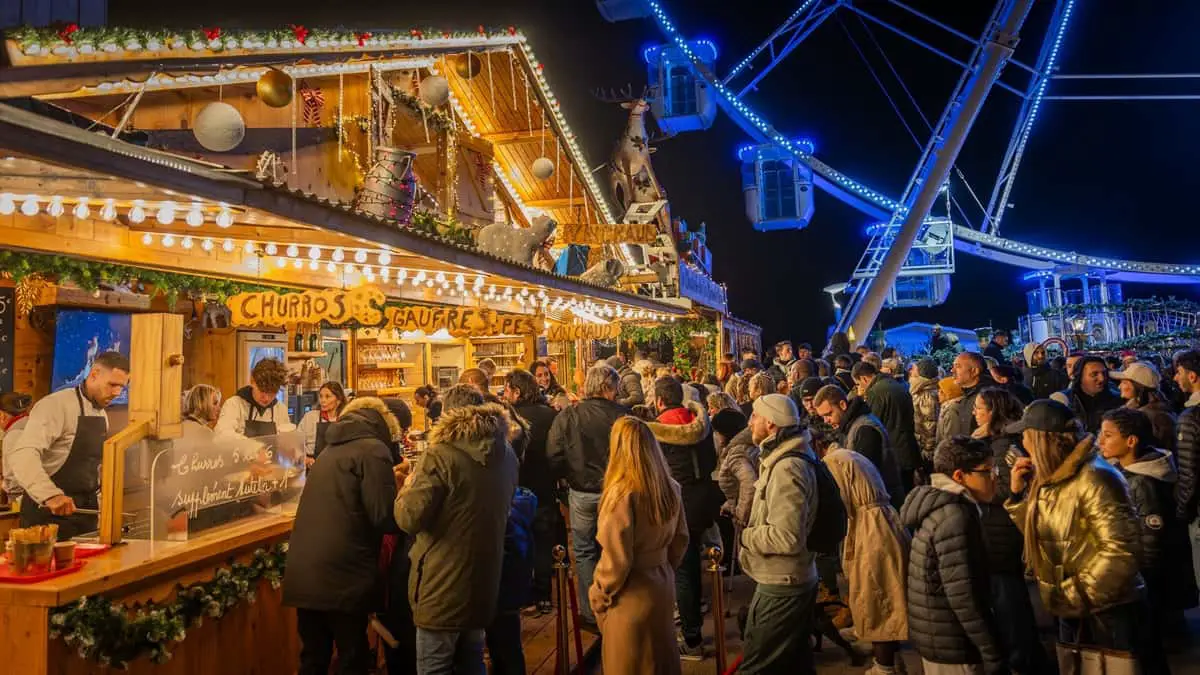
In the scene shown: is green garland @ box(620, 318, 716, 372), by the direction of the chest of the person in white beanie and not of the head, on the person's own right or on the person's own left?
on the person's own right

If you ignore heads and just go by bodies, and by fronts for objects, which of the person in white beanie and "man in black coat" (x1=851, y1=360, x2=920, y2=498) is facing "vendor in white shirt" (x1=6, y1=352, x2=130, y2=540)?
the person in white beanie

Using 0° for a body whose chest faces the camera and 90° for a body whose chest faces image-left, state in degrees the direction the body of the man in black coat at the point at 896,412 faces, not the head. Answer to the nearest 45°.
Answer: approximately 135°

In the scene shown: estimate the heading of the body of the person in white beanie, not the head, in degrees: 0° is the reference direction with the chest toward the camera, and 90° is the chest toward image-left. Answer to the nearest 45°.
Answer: approximately 90°

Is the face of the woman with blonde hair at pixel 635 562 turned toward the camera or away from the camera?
away from the camera

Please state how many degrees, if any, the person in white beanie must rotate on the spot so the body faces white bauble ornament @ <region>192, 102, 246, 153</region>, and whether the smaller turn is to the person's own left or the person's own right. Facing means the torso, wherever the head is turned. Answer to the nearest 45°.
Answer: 0° — they already face it
